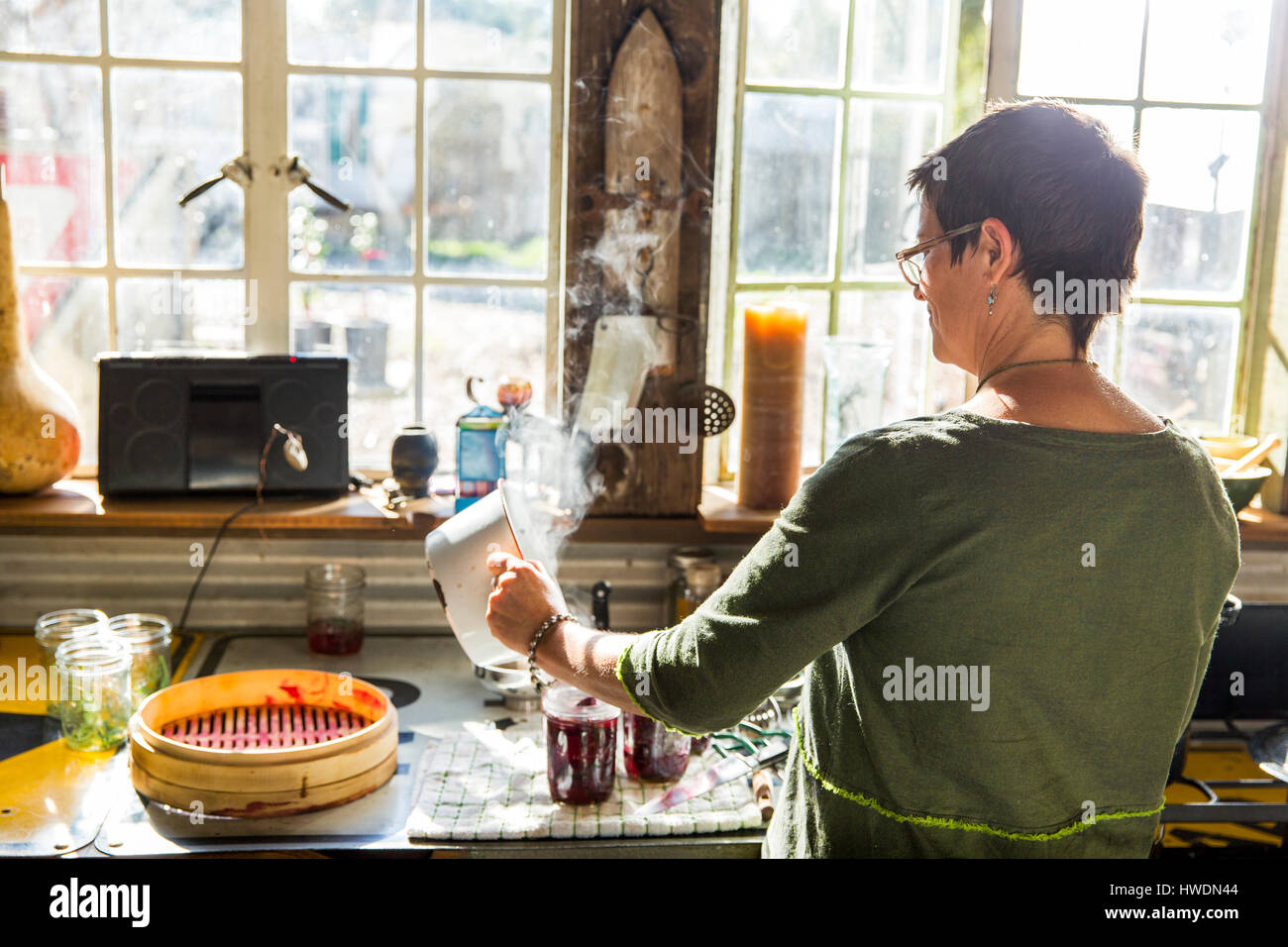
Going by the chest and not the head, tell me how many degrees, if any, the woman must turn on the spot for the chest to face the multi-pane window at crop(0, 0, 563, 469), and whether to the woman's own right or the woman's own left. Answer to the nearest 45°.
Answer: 0° — they already face it

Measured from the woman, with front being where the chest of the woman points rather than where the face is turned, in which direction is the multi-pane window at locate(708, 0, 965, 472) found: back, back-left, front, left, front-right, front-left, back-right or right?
front-right

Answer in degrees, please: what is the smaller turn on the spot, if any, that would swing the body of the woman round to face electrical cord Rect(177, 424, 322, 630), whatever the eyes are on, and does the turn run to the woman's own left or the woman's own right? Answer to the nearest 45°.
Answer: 0° — they already face it

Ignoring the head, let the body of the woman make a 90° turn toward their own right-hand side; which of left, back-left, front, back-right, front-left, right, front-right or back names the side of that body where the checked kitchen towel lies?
left

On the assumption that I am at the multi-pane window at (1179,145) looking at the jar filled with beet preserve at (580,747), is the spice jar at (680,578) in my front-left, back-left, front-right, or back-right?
front-right

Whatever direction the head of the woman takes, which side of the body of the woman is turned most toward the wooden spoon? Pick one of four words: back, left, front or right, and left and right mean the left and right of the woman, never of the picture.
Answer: right

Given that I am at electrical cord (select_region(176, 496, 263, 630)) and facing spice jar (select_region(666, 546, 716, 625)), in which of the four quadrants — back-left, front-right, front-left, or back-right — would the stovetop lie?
front-right

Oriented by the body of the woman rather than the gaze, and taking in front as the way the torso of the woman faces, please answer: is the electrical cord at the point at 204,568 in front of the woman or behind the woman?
in front

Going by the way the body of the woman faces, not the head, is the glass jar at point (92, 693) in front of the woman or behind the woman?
in front

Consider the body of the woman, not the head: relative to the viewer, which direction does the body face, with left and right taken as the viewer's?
facing away from the viewer and to the left of the viewer

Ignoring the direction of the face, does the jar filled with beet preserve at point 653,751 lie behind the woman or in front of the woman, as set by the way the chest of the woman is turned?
in front

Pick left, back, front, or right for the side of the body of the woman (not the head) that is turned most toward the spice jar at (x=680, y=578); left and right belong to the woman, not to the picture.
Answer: front

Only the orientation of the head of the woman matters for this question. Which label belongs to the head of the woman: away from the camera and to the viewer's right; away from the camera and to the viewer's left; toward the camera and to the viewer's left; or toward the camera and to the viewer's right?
away from the camera and to the viewer's left

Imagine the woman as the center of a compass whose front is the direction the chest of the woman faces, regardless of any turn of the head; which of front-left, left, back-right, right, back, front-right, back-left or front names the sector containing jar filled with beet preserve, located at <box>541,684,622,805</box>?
front
